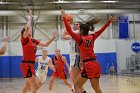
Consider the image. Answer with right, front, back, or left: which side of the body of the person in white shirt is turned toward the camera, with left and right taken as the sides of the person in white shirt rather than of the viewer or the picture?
front
